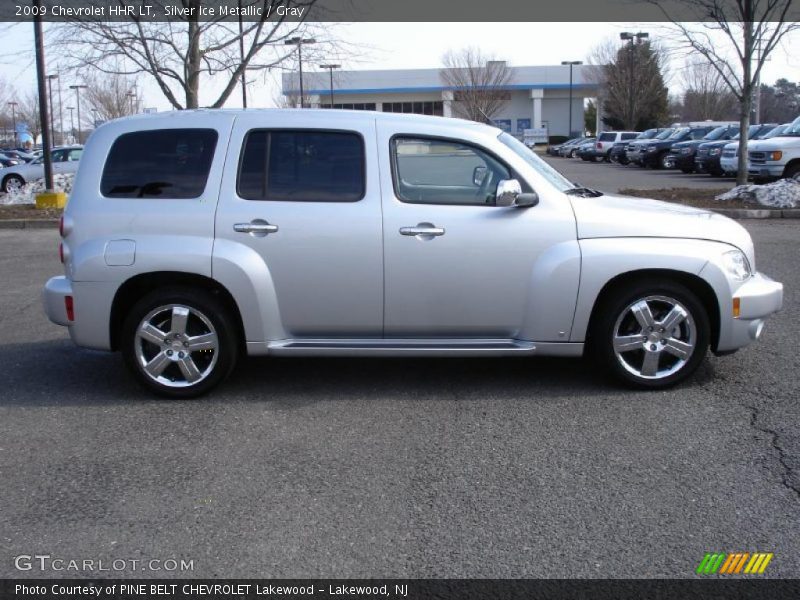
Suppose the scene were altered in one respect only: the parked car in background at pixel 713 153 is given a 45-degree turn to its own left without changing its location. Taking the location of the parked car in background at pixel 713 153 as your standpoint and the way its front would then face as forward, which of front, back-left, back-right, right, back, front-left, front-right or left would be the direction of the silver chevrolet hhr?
front

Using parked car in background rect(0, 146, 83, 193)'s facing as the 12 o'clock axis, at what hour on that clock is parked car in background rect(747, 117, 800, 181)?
parked car in background rect(747, 117, 800, 181) is roughly at 7 o'clock from parked car in background rect(0, 146, 83, 193).

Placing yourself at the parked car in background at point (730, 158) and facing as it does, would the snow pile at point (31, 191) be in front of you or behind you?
in front

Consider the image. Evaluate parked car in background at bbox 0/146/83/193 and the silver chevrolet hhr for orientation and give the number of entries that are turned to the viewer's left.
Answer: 1

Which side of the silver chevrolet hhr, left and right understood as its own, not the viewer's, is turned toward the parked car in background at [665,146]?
left

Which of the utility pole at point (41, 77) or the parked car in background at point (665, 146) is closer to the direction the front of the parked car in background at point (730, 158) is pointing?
the utility pole

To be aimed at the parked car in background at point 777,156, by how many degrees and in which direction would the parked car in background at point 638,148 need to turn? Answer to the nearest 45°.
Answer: approximately 45° to its left

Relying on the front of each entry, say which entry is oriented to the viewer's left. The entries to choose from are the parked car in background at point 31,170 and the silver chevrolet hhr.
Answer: the parked car in background

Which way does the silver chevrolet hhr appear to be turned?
to the viewer's right

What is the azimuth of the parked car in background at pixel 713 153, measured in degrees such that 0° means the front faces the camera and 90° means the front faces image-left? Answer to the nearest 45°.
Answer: approximately 45°

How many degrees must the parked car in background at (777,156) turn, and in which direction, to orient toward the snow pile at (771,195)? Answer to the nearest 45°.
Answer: approximately 45° to its left

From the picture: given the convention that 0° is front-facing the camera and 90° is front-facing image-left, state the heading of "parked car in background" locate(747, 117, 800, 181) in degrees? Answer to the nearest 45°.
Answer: approximately 45°

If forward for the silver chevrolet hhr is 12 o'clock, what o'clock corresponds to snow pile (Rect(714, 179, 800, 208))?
The snow pile is roughly at 10 o'clock from the silver chevrolet hhr.

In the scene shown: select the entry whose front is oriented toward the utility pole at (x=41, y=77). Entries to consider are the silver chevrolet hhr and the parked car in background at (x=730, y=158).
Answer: the parked car in background
